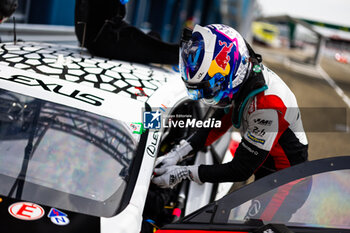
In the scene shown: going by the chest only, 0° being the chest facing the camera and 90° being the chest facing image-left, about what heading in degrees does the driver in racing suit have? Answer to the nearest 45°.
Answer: approximately 90°

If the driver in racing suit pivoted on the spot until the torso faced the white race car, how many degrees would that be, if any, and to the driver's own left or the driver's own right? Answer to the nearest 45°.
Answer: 0° — they already face it

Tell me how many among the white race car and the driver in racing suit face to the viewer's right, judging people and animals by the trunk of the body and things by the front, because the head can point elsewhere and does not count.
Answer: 0

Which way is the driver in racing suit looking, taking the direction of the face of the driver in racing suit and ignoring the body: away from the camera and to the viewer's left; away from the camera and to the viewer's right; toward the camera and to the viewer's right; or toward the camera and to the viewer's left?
toward the camera and to the viewer's left

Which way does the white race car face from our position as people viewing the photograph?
facing the viewer and to the left of the viewer

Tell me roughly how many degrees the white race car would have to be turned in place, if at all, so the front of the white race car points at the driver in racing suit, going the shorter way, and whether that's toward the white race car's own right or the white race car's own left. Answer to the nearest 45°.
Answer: approximately 135° to the white race car's own left
